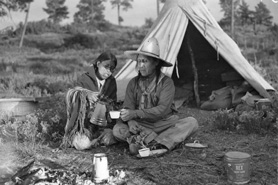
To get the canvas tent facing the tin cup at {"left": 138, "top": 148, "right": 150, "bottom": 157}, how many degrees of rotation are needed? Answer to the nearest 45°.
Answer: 0° — it already faces it

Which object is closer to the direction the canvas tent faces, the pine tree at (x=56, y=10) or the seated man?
the seated man

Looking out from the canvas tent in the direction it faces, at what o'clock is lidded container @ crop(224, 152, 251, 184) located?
The lidded container is roughly at 12 o'clock from the canvas tent.

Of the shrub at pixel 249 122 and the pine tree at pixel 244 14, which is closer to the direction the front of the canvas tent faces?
the shrub

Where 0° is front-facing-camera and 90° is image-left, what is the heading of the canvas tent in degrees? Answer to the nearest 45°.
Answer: approximately 0°

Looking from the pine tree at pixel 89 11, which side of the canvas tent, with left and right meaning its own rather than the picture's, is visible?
back

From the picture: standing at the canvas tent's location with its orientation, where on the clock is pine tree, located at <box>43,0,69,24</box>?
The pine tree is roughly at 5 o'clock from the canvas tent.
